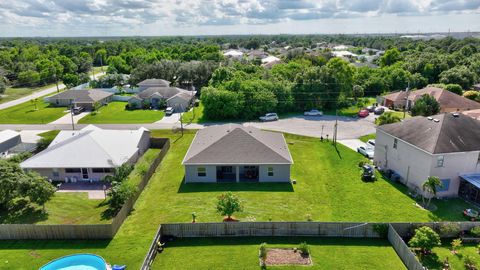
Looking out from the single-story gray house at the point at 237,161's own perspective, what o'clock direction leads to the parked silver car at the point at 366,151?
The parked silver car is roughly at 2 o'clock from the single-story gray house.

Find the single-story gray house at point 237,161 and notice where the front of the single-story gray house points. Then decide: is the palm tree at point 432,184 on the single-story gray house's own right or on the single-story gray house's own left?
on the single-story gray house's own right

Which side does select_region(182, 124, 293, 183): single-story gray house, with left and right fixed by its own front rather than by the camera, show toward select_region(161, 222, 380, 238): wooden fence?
back

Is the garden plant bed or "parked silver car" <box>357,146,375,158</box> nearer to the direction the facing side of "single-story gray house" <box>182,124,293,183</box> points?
the parked silver car

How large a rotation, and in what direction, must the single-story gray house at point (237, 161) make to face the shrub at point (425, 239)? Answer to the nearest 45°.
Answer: approximately 135° to its right

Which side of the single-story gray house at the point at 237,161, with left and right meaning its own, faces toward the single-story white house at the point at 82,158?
left

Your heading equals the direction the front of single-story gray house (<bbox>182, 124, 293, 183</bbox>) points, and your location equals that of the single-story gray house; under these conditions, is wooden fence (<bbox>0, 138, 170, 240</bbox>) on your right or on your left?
on your left

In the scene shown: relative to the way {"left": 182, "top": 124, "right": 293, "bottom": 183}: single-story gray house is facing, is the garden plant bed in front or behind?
behind

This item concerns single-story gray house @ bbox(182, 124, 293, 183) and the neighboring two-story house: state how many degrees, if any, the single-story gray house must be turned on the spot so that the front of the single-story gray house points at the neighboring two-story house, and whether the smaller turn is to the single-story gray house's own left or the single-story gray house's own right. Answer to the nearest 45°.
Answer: approximately 90° to the single-story gray house's own right

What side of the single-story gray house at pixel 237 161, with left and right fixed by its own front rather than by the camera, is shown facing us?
back

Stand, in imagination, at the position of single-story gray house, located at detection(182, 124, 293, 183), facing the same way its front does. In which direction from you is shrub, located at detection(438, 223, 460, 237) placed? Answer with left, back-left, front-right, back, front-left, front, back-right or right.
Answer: back-right

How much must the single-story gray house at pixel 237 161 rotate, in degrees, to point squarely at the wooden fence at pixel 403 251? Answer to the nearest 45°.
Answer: approximately 135° to its right

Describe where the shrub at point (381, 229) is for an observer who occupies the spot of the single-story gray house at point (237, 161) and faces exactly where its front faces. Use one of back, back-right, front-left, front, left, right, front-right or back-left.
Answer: back-right

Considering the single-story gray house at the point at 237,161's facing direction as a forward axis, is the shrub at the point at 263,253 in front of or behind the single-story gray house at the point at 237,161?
behind
